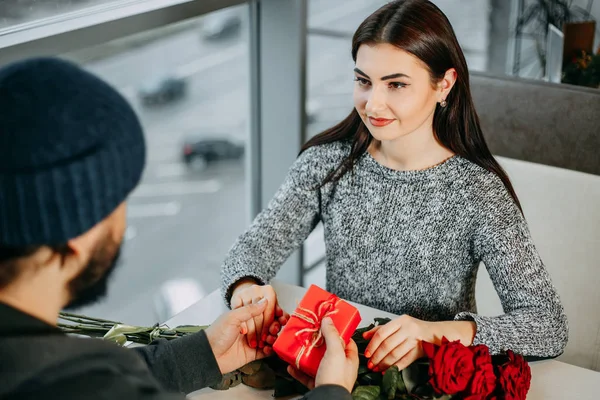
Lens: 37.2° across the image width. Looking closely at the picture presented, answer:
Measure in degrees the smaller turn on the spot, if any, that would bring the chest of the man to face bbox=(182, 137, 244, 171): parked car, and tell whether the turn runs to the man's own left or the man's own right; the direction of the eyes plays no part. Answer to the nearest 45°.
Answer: approximately 45° to the man's own left

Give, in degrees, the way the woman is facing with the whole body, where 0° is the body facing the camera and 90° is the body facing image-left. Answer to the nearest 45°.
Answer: approximately 45°

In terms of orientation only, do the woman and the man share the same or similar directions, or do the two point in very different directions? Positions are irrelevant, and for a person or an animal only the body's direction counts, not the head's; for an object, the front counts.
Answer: very different directions

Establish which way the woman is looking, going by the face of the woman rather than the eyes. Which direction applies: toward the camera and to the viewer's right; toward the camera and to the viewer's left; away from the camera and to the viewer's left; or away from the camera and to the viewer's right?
toward the camera and to the viewer's left

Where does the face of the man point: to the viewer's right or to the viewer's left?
to the viewer's right

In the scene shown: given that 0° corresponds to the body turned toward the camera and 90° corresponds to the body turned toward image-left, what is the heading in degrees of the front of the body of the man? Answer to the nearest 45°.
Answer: approximately 225°

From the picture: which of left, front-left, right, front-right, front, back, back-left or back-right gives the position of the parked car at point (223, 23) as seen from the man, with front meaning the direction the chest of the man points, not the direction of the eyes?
front-left

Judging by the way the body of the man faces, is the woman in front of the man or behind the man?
in front
